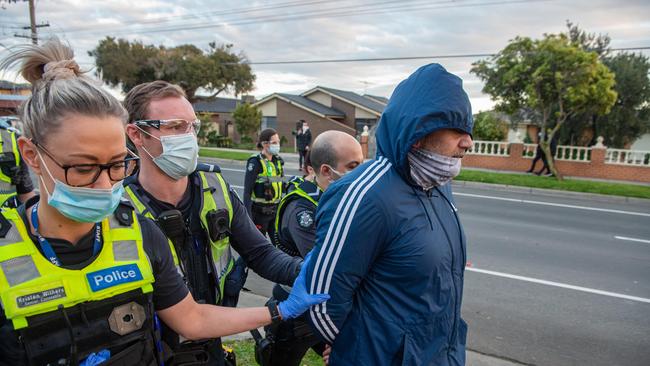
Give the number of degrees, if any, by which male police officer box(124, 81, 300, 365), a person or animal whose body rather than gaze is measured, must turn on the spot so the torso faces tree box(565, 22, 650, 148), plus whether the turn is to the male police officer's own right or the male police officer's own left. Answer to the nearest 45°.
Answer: approximately 90° to the male police officer's own left

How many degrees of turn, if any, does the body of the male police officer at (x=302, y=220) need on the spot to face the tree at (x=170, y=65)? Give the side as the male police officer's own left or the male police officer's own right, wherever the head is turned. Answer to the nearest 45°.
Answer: approximately 90° to the male police officer's own left

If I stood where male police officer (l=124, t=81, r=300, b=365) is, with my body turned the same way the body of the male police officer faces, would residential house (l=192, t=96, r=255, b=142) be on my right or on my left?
on my left

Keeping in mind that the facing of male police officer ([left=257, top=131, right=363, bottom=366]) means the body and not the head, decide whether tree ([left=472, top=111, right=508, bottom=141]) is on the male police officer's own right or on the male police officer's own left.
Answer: on the male police officer's own left

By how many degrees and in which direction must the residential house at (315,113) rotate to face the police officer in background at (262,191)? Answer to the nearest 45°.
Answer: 0° — it already faces them

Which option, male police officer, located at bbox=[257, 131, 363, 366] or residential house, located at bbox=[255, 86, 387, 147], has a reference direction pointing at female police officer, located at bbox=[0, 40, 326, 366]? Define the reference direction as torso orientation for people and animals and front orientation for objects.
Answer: the residential house

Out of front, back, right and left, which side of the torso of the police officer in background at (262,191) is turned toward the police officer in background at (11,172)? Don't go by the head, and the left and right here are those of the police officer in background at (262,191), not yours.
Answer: right

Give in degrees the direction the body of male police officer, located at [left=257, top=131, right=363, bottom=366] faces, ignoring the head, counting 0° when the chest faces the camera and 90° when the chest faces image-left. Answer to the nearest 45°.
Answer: approximately 270°

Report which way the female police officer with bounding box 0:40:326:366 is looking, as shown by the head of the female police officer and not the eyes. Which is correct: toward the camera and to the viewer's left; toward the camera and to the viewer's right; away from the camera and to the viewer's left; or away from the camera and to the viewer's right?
toward the camera and to the viewer's right

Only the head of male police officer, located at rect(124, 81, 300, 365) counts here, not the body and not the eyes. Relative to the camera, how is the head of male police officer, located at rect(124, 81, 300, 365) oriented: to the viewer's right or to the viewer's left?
to the viewer's right

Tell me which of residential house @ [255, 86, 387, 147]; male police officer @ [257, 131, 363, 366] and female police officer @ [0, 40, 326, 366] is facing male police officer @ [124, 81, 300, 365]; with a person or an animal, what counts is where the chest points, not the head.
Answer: the residential house
